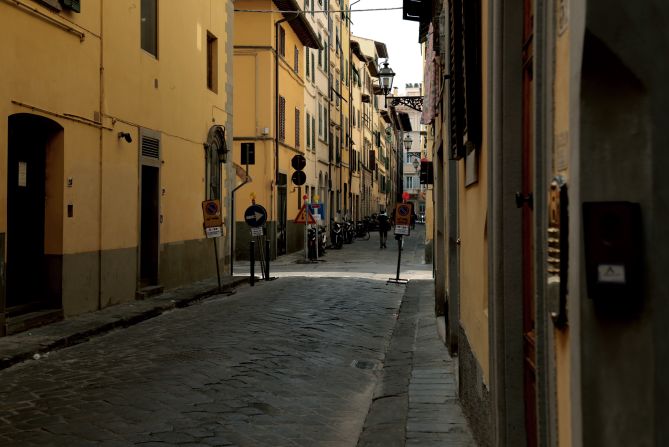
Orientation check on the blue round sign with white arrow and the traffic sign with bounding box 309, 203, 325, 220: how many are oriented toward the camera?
2

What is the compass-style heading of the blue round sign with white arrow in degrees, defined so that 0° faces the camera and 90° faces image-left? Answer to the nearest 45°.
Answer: approximately 0°

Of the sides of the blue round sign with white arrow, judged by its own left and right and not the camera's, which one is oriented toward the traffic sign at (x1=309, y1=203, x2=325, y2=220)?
back

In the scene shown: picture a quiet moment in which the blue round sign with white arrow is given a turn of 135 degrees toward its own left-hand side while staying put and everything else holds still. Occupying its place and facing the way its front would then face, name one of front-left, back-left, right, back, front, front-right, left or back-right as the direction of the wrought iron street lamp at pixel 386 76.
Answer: front

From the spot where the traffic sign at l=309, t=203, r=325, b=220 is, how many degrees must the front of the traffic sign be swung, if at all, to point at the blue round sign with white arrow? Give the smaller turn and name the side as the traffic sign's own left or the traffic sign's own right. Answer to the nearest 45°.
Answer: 0° — it already faces it

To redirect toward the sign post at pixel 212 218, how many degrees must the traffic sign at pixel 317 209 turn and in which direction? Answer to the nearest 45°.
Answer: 0° — it already faces it

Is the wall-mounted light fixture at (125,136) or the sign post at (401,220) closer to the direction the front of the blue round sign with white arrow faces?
the wall-mounted light fixture

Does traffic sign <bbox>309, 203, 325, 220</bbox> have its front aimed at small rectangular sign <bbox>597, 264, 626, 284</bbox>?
yes

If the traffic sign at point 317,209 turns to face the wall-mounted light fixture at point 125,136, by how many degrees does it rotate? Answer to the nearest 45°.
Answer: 0° — it already faces it
